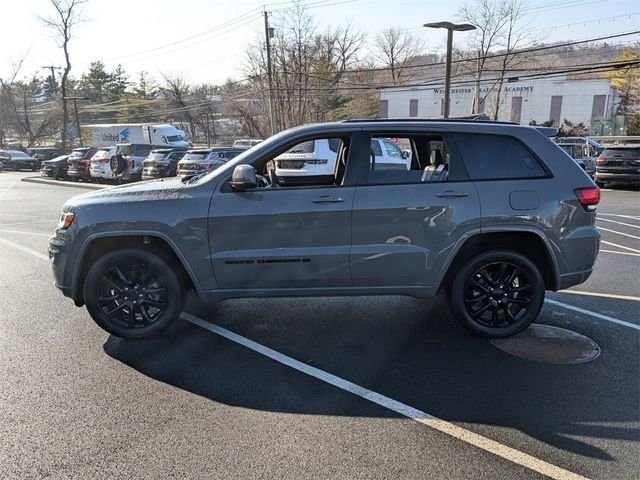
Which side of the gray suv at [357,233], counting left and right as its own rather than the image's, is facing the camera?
left

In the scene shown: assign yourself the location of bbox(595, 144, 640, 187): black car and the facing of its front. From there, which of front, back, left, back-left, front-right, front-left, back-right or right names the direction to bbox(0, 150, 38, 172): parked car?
left

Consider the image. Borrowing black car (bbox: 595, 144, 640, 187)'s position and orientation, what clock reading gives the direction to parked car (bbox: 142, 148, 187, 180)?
The parked car is roughly at 8 o'clock from the black car.

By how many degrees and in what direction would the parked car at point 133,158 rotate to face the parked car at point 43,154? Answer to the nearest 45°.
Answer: approximately 45° to its left

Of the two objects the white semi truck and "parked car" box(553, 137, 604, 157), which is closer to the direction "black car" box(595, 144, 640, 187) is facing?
the parked car

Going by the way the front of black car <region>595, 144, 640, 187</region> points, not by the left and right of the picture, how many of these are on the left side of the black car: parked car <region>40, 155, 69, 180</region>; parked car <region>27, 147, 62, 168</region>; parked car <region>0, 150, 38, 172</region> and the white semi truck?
4

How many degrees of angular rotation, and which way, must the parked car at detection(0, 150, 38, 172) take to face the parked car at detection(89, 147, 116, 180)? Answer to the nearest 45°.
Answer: approximately 45° to its right

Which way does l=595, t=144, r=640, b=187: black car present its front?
away from the camera

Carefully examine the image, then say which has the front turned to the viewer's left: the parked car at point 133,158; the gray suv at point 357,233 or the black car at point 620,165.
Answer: the gray suv

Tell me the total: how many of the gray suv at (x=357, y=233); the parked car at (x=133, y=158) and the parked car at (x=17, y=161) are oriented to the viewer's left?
1

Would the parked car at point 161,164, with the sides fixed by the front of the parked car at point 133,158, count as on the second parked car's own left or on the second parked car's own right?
on the second parked car's own right

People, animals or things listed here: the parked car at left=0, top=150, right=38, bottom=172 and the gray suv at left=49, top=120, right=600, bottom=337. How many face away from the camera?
0

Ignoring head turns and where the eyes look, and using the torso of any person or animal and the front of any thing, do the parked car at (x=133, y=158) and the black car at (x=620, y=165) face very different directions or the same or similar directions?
same or similar directions
